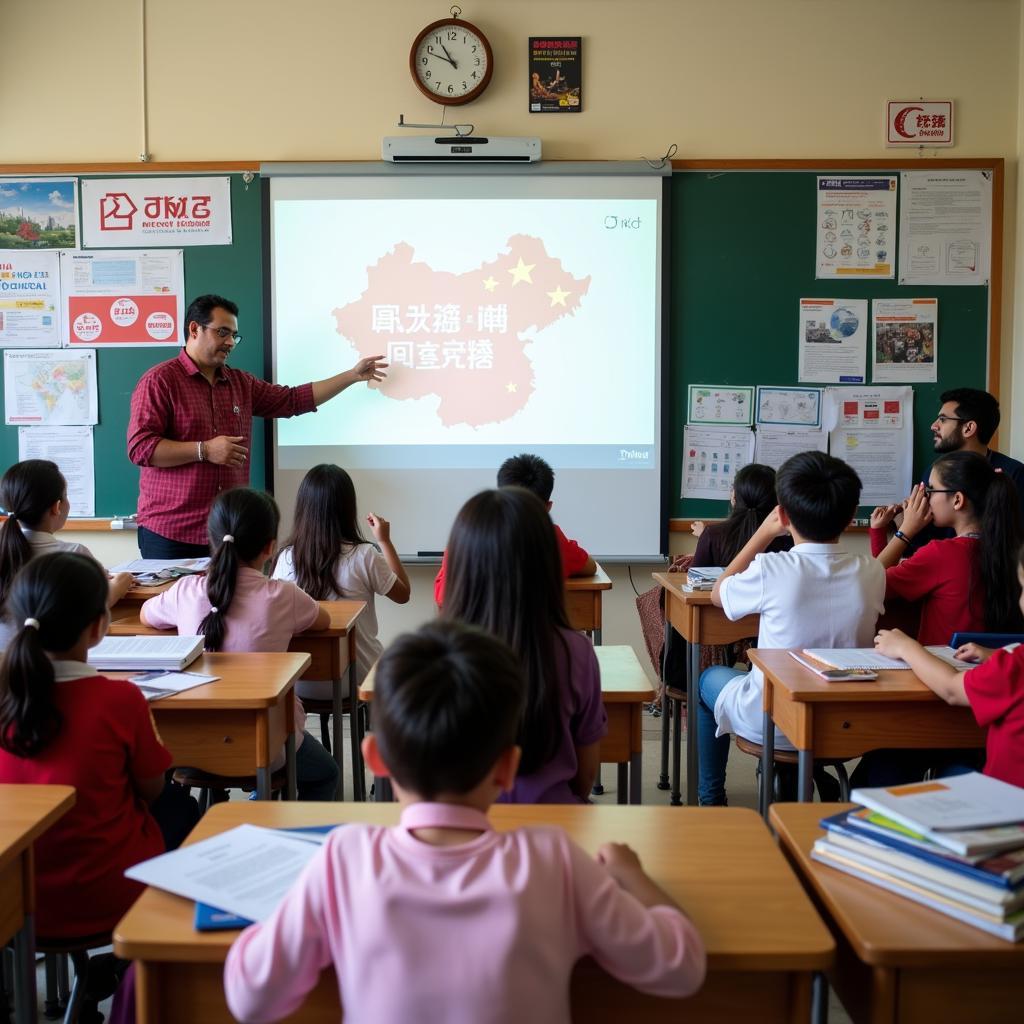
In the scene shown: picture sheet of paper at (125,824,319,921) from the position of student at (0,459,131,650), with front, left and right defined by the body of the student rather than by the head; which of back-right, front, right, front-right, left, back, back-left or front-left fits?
back-right

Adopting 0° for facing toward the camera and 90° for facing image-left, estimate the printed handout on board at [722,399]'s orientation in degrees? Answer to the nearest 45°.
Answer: approximately 0°

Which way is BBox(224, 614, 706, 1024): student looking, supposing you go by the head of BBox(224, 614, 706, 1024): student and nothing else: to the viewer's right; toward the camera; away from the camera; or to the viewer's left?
away from the camera

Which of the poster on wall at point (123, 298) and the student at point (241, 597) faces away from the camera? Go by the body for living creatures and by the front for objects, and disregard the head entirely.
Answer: the student

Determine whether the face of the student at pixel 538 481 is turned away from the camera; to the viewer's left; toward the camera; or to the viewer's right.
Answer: away from the camera

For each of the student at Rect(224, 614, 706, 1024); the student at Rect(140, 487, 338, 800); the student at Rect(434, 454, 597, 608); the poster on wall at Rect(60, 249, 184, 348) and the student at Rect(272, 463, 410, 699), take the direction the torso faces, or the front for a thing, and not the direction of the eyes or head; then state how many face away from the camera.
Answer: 4

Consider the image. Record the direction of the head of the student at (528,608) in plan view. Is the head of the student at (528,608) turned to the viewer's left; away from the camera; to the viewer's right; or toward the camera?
away from the camera

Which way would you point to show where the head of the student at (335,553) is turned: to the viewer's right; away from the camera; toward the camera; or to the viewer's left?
away from the camera

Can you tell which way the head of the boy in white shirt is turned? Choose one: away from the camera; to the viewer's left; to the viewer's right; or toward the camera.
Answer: away from the camera

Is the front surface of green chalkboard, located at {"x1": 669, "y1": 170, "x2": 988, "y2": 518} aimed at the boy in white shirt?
yes

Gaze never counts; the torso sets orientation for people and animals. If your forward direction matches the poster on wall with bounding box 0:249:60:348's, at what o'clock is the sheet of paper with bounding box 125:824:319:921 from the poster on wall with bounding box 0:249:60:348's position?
The sheet of paper is roughly at 12 o'clock from the poster on wall.

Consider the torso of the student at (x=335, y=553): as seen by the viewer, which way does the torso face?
away from the camera

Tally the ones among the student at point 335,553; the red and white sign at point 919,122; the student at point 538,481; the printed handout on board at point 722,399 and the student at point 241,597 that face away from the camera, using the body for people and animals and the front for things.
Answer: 3

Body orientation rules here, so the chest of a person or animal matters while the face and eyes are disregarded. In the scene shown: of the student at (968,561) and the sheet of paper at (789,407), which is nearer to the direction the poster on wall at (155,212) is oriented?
the student
